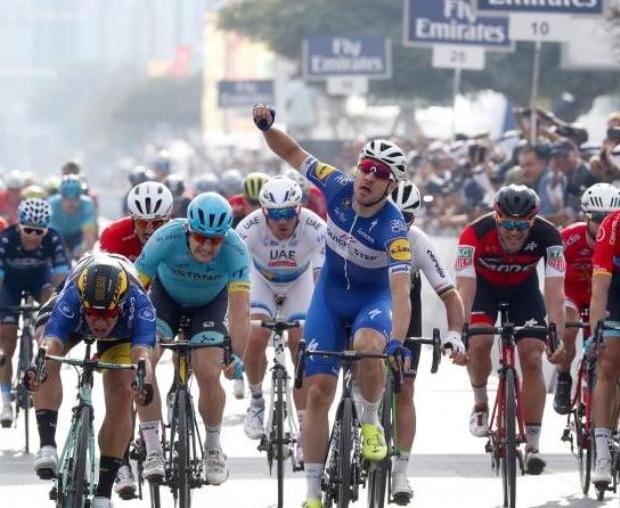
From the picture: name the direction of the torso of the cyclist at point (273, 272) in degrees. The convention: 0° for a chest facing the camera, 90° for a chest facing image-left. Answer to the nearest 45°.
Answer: approximately 0°

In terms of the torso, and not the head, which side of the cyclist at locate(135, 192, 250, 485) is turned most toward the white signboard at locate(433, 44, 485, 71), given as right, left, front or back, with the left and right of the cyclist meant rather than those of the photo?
back

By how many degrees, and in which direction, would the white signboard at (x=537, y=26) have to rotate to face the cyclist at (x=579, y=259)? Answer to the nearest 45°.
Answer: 0° — it already faces them

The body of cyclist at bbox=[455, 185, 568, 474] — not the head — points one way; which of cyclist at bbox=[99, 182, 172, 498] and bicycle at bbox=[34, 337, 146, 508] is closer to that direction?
the bicycle

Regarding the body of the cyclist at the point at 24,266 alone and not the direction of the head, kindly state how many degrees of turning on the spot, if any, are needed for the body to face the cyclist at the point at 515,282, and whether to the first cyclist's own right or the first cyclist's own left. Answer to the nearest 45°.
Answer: approximately 45° to the first cyclist's own left
